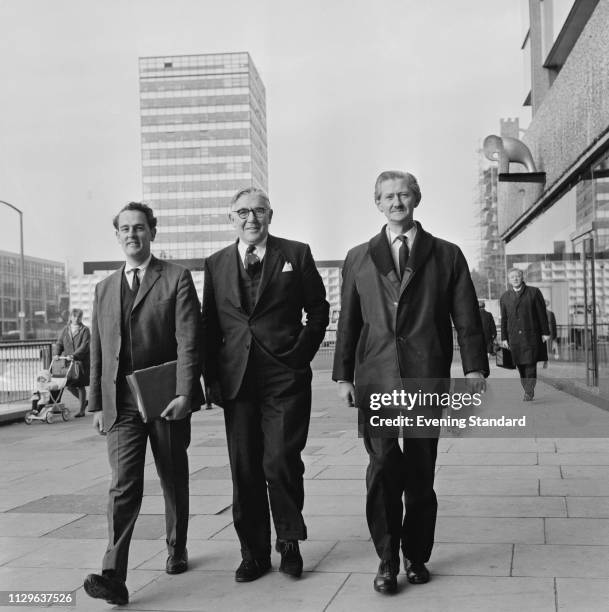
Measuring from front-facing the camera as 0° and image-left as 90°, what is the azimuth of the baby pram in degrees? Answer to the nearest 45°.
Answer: approximately 45°

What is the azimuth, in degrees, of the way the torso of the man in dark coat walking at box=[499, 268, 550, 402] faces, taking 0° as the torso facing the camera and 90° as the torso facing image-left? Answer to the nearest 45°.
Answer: approximately 0°

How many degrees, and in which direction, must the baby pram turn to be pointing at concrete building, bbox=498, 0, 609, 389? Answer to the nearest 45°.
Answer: approximately 135° to its left

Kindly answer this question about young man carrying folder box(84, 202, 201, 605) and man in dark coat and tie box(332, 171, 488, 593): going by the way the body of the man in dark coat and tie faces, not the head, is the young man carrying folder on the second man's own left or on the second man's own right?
on the second man's own right

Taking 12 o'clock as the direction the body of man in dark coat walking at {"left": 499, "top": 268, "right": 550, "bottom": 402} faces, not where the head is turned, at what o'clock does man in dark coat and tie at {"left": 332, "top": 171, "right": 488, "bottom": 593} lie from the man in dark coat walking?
The man in dark coat and tie is roughly at 12 o'clock from the man in dark coat walking.

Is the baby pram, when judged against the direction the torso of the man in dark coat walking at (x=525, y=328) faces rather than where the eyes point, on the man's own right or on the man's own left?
on the man's own right

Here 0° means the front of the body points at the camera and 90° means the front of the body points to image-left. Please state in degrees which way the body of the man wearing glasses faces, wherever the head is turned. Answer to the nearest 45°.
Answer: approximately 0°

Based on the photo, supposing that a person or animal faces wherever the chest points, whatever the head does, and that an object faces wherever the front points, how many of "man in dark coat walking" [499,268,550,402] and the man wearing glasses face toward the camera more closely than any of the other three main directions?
2

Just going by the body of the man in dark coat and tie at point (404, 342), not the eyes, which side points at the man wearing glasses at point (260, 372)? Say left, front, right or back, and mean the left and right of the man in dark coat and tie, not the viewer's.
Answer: right
